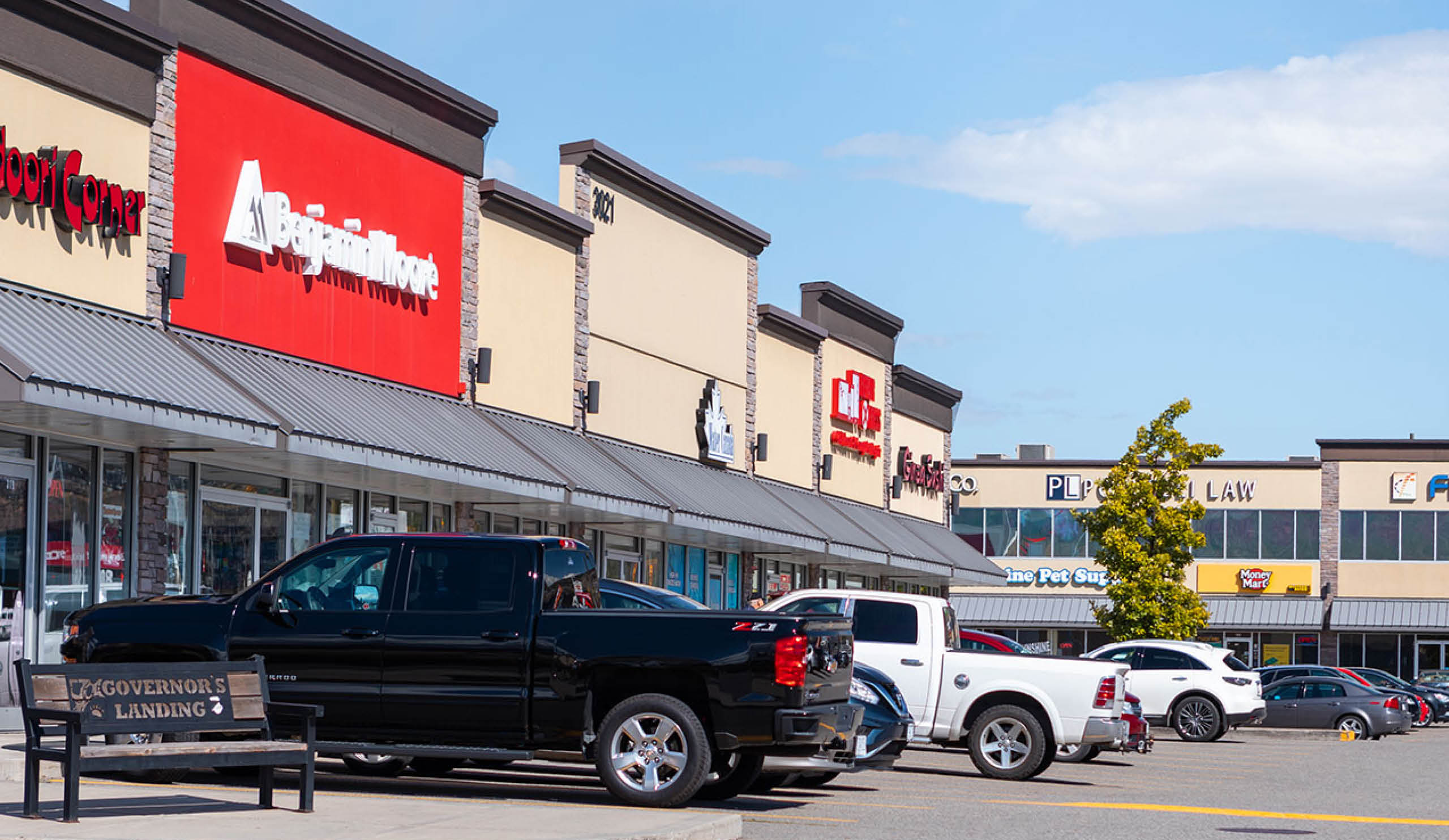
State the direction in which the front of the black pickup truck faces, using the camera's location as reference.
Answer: facing to the left of the viewer

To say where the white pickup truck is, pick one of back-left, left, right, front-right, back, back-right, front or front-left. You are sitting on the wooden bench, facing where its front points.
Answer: left

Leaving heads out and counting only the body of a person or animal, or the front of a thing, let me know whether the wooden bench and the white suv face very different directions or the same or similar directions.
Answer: very different directions

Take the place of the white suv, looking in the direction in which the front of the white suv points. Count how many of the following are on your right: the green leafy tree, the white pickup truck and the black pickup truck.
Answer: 1

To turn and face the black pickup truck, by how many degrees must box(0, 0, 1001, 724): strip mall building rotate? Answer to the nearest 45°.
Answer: approximately 45° to its right

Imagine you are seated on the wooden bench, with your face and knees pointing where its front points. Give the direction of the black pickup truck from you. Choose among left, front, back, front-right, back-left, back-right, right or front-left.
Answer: left

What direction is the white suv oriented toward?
to the viewer's left

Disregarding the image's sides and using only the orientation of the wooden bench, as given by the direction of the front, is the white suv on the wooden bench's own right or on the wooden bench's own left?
on the wooden bench's own left
